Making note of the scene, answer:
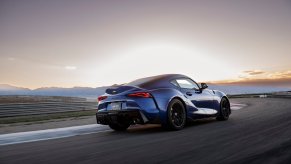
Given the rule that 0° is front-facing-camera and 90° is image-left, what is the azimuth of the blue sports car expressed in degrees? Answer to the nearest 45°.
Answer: approximately 225°

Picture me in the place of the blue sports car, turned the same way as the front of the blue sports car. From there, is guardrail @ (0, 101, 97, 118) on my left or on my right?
on my left
